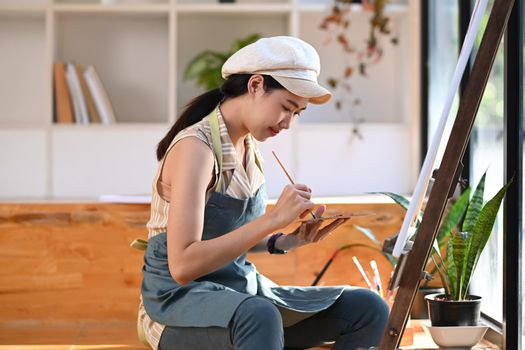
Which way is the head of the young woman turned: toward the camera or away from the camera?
toward the camera

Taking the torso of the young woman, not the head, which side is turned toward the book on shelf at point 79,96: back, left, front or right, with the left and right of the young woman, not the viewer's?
back

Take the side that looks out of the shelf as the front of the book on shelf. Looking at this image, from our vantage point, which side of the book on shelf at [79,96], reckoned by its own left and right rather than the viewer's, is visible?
front

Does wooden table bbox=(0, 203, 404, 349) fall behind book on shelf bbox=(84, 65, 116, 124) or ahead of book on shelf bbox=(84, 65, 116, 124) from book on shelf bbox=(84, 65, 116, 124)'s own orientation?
ahead

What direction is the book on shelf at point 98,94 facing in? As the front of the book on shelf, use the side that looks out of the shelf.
toward the camera

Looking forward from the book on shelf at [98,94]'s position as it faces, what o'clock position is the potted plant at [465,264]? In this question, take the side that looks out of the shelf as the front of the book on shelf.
The potted plant is roughly at 11 o'clock from the book on shelf.

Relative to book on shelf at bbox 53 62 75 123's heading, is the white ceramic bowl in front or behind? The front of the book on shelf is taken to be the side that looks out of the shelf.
in front

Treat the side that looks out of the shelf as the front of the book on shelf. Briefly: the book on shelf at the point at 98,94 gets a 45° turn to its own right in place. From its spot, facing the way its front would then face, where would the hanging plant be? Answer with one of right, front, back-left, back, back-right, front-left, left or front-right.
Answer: back-left

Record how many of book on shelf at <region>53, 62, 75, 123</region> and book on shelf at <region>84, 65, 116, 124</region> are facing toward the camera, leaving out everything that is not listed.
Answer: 2

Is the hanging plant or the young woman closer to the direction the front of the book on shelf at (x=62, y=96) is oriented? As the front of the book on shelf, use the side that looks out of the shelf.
the young woman

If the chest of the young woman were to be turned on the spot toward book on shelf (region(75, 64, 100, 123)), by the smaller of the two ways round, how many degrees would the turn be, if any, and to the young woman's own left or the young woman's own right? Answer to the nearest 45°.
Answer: approximately 135° to the young woman's own left

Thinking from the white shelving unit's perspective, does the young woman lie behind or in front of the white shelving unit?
in front

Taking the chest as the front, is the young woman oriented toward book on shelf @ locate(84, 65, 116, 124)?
no

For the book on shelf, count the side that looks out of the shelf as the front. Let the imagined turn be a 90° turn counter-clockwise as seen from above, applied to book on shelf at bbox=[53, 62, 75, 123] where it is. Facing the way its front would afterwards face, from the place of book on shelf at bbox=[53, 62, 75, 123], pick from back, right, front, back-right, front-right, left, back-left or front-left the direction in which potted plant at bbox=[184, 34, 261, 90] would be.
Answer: front

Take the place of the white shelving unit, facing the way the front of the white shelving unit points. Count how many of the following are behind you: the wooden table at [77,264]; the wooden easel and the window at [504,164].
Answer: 0

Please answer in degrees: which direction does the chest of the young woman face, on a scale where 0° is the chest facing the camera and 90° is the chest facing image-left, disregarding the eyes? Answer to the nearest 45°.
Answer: approximately 315°
